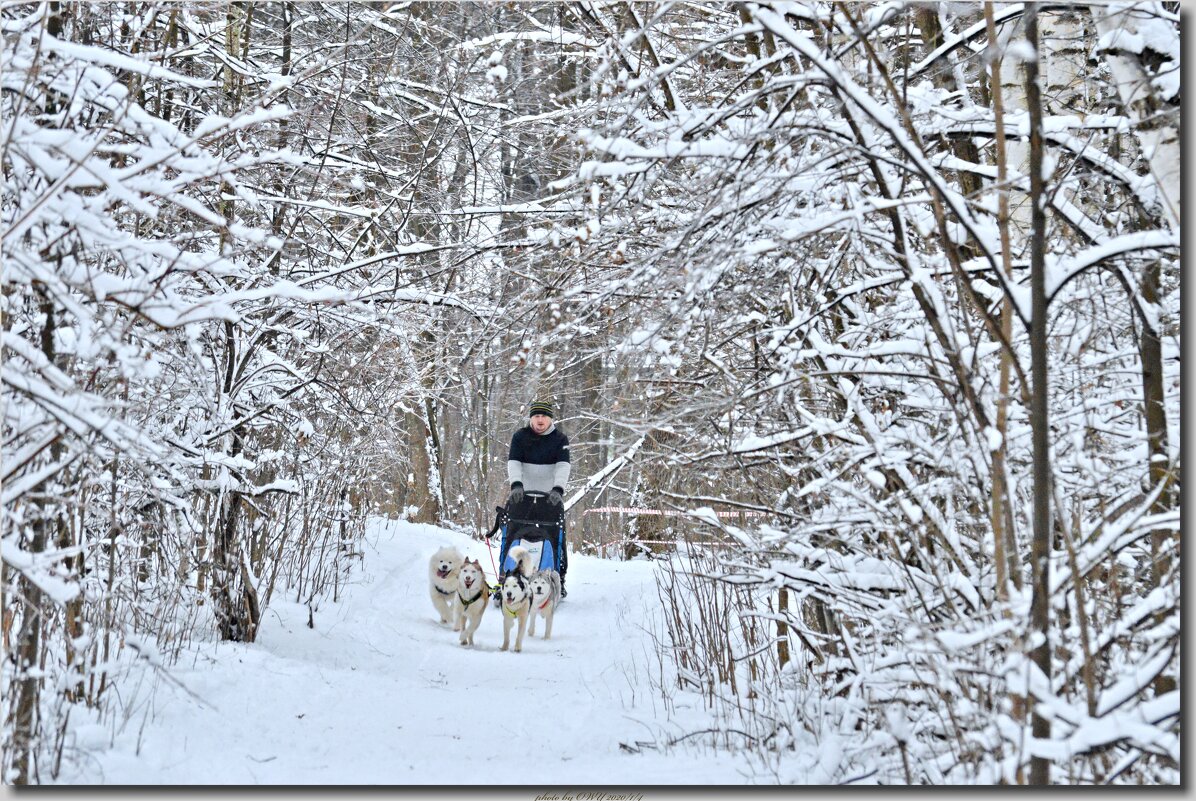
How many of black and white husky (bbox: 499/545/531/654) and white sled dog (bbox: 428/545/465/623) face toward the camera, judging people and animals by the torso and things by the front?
2

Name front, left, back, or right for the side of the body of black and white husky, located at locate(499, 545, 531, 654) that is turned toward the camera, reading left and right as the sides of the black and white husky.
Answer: front

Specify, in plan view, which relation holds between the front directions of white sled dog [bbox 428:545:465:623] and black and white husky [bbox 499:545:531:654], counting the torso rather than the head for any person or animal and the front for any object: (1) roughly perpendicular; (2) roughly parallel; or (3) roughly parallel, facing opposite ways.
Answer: roughly parallel

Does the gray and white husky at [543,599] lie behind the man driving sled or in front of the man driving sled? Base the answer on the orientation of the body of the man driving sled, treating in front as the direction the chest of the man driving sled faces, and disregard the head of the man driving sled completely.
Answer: in front

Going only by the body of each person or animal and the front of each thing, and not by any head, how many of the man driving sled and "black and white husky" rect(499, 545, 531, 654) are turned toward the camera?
2

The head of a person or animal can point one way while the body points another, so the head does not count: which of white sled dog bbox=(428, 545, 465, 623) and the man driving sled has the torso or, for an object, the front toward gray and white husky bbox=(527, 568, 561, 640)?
the man driving sled

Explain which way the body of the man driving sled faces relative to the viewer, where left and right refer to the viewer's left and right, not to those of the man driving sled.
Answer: facing the viewer

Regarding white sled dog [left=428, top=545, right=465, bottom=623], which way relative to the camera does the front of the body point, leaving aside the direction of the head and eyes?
toward the camera
